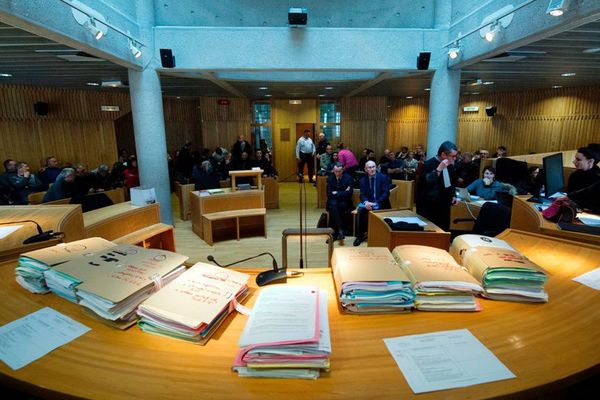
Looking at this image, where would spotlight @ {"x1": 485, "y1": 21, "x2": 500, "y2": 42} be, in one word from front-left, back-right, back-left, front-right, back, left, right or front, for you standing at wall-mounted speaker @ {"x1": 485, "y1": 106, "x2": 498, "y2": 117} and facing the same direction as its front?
front-left

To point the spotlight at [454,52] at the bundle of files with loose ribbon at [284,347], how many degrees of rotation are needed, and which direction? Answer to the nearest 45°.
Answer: approximately 45° to its left

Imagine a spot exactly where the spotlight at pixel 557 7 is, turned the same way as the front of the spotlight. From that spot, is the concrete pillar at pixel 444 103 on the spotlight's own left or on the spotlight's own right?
on the spotlight's own right

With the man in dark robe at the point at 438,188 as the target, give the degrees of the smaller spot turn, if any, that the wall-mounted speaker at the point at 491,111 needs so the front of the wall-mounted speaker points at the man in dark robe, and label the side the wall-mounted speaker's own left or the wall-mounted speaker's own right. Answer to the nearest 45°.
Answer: approximately 45° to the wall-mounted speaker's own left
